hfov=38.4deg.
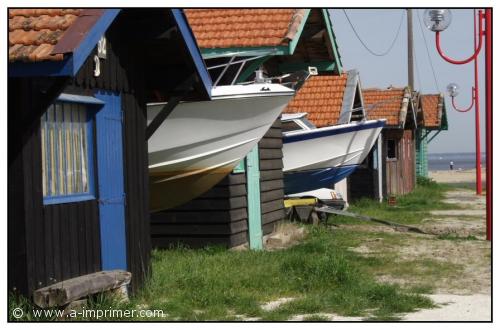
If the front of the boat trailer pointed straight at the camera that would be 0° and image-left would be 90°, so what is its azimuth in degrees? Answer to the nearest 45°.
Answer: approximately 315°

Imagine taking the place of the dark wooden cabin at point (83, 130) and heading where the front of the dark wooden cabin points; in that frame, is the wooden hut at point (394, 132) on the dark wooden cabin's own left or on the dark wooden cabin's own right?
on the dark wooden cabin's own left

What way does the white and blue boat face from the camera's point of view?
to the viewer's right

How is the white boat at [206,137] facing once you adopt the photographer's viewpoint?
facing to the right of the viewer

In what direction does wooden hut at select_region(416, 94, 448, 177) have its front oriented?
to the viewer's right

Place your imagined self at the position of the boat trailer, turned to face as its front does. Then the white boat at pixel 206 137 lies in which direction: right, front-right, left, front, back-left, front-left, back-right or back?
front-right
